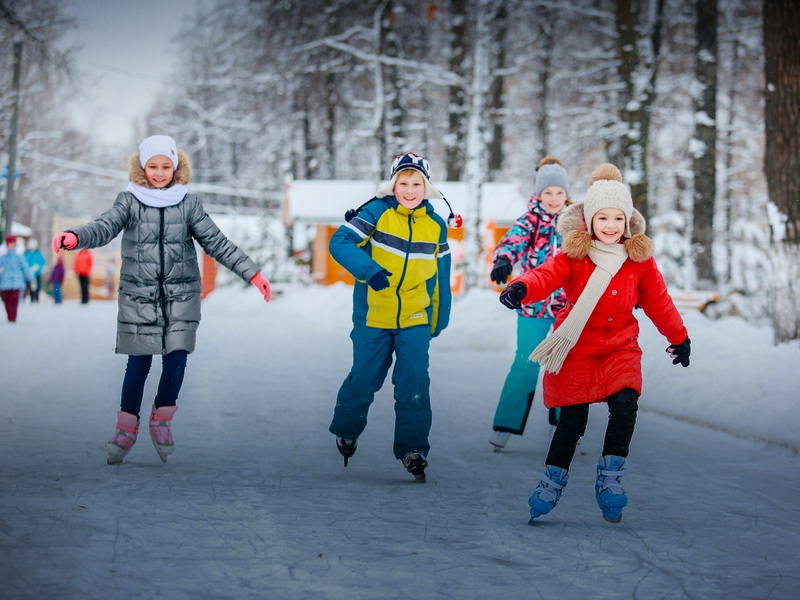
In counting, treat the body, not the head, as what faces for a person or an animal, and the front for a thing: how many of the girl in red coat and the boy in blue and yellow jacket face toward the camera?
2

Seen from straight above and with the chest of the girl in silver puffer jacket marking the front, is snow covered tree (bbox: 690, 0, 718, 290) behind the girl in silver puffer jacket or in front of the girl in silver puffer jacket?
behind

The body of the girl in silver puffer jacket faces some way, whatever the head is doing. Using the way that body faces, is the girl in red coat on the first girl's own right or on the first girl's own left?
on the first girl's own left

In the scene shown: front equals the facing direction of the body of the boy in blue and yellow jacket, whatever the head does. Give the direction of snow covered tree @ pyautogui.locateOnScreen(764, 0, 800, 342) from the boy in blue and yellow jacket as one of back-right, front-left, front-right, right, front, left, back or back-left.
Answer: back-left

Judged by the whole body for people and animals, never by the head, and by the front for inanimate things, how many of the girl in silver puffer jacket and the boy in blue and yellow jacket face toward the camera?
2

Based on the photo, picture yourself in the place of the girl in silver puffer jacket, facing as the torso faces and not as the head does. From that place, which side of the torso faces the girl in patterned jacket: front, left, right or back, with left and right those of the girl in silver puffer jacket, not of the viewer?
left

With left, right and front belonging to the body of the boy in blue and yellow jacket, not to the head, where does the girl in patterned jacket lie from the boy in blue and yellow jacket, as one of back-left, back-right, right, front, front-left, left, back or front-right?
back-left
